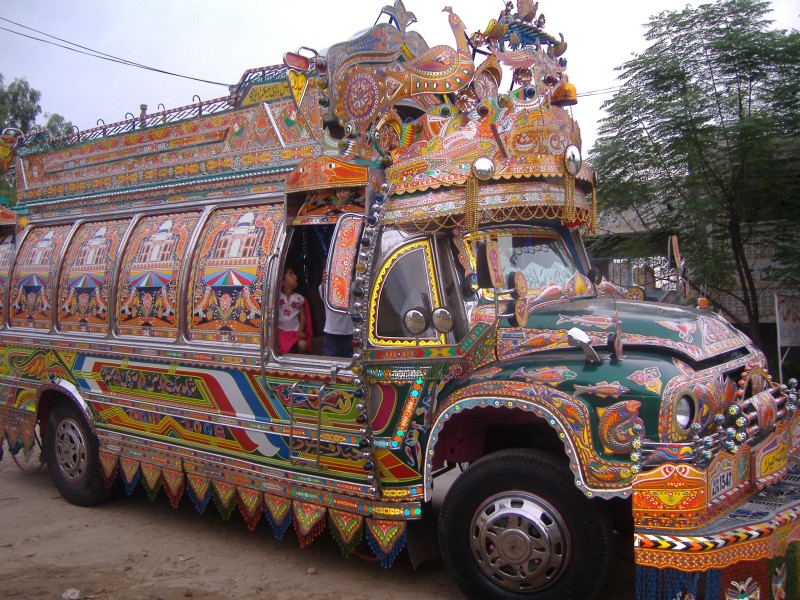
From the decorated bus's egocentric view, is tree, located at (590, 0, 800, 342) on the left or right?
on its left

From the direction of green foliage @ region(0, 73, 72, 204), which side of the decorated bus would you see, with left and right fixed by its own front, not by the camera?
back
